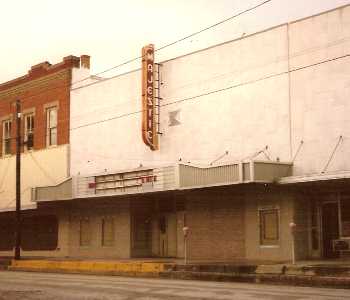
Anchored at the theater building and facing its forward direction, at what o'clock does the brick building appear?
The brick building is roughly at 3 o'clock from the theater building.

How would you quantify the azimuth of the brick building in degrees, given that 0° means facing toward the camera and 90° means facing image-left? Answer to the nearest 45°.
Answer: approximately 45°

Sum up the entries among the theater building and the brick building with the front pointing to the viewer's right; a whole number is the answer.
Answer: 0

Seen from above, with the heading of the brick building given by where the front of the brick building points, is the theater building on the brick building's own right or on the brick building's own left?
on the brick building's own left

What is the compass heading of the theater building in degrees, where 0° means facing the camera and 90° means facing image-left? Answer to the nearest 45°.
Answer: approximately 45°
